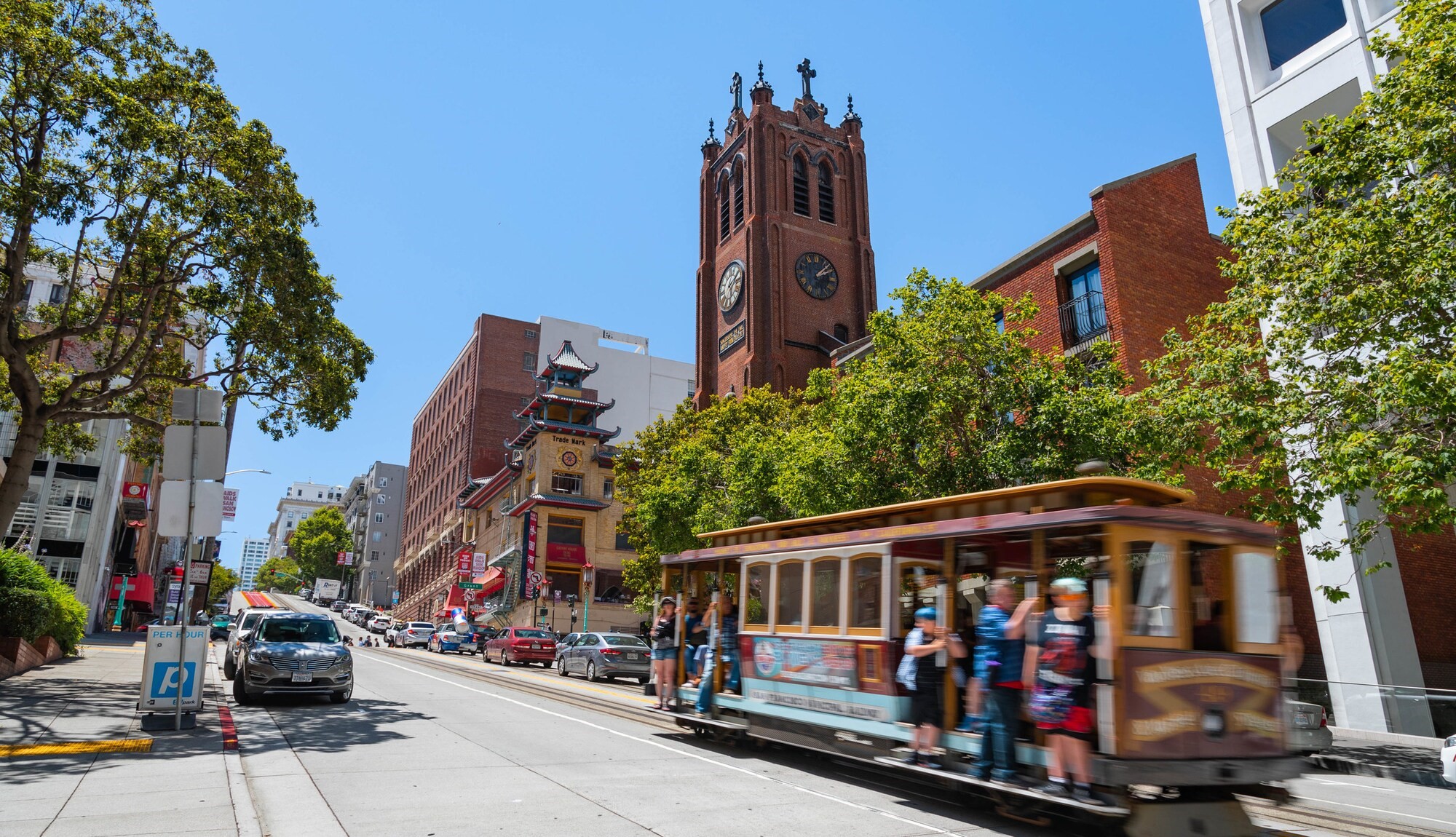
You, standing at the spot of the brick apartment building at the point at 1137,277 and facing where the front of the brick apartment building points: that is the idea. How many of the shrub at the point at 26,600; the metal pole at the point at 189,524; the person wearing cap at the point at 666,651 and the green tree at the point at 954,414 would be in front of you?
4

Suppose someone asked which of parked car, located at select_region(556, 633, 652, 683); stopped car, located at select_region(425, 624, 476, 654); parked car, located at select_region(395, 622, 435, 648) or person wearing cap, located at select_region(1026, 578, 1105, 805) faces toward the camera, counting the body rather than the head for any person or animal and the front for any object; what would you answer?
the person wearing cap

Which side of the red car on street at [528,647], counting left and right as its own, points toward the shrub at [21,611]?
left

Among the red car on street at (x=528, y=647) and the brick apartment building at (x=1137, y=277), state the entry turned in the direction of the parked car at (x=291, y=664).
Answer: the brick apartment building

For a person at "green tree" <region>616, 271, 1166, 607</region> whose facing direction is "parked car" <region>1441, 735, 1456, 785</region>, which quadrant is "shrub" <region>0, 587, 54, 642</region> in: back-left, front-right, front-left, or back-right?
back-right

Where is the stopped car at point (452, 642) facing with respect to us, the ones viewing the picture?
facing away from the viewer and to the left of the viewer

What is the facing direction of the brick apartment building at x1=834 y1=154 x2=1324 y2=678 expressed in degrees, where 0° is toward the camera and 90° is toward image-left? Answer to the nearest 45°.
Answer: approximately 45°
